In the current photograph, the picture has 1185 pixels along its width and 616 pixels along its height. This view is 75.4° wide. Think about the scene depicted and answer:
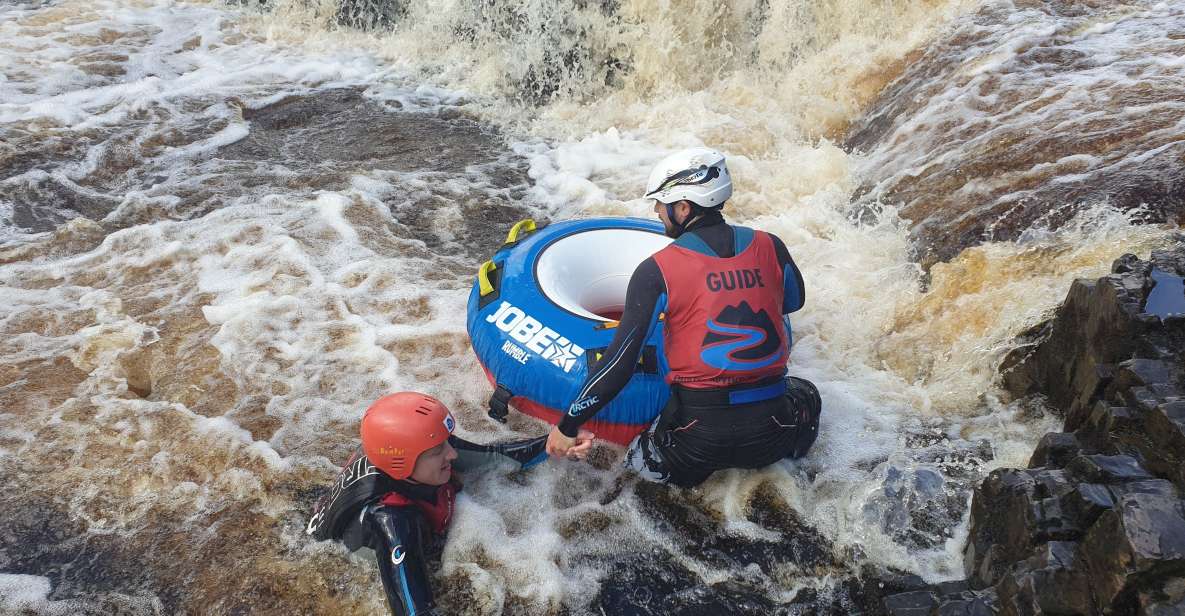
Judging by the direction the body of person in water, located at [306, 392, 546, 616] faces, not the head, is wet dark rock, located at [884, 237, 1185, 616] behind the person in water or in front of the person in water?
in front

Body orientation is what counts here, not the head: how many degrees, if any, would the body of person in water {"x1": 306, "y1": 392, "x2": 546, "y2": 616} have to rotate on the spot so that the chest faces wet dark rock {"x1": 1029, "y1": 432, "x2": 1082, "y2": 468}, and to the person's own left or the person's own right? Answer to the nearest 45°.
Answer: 0° — they already face it

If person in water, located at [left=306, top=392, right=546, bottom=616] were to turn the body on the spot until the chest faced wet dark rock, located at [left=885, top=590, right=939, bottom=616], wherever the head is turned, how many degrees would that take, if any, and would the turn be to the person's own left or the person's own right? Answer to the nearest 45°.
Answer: approximately 45° to the person's own right

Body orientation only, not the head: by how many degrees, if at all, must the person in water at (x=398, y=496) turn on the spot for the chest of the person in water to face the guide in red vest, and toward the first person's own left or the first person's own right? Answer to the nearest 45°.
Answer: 0° — they already face them

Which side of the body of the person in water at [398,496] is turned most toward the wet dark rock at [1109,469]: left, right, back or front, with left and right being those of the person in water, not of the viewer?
front

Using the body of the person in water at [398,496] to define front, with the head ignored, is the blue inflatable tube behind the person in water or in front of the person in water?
in front

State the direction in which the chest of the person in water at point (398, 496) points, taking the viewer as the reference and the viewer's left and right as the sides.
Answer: facing to the right of the viewer

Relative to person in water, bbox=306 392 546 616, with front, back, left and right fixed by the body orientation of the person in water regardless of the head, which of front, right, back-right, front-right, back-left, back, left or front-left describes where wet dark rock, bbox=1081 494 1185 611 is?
front-right

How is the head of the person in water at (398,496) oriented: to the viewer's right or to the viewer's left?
to the viewer's right
